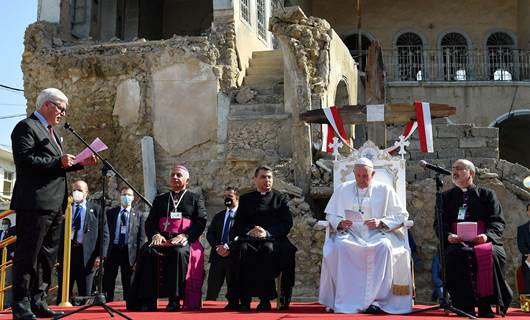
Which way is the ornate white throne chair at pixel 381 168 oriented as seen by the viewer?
toward the camera

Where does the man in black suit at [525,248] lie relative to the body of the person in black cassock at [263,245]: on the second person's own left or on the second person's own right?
on the second person's own left

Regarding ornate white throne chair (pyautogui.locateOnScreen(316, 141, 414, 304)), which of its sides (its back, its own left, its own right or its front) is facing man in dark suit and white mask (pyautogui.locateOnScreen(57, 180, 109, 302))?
right

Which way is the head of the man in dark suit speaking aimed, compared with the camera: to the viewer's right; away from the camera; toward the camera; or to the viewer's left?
to the viewer's right

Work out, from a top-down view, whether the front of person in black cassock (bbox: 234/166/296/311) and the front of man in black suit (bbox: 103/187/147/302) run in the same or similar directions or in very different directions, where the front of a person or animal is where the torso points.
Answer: same or similar directions

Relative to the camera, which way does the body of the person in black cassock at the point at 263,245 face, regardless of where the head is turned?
toward the camera

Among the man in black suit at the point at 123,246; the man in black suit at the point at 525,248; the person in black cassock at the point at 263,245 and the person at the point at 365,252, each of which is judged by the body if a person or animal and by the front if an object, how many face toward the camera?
4

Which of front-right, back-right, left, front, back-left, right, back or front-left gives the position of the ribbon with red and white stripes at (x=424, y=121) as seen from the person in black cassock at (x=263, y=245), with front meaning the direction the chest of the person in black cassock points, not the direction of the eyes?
back-left

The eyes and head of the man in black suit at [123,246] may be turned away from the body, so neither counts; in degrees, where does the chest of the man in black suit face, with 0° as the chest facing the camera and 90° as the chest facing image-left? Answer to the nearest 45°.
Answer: approximately 0°

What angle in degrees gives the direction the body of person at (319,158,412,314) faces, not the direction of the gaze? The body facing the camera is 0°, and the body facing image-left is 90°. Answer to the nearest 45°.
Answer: approximately 0°

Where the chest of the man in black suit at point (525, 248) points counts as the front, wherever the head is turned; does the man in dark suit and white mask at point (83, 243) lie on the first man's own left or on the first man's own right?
on the first man's own right

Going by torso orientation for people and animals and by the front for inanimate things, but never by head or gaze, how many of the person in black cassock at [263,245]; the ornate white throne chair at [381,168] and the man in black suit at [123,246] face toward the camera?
3

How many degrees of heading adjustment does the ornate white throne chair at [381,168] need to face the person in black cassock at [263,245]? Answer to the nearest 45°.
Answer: approximately 45° to its right
